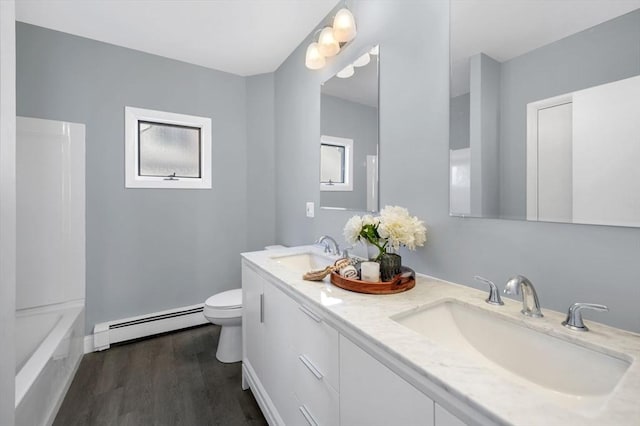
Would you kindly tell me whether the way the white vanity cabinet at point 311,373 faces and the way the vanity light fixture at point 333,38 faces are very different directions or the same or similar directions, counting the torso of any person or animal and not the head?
same or similar directions

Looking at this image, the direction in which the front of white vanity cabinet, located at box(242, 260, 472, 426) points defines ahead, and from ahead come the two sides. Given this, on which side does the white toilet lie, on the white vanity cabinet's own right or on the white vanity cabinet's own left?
on the white vanity cabinet's own right

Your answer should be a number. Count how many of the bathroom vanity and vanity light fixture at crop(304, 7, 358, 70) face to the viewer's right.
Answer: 0

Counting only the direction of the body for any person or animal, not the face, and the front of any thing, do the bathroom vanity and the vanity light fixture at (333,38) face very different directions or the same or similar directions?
same or similar directions

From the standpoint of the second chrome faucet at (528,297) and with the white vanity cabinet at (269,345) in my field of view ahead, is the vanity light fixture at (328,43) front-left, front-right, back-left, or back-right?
front-right

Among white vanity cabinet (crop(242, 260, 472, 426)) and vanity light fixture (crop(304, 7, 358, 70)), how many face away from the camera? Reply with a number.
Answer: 0

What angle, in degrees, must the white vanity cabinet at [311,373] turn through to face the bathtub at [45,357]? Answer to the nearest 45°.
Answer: approximately 45° to its right

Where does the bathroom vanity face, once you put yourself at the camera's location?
facing the viewer and to the left of the viewer

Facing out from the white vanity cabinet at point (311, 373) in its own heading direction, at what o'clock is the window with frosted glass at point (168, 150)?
The window with frosted glass is roughly at 3 o'clock from the white vanity cabinet.

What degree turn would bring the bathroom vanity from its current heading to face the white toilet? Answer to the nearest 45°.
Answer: approximately 90° to its right
